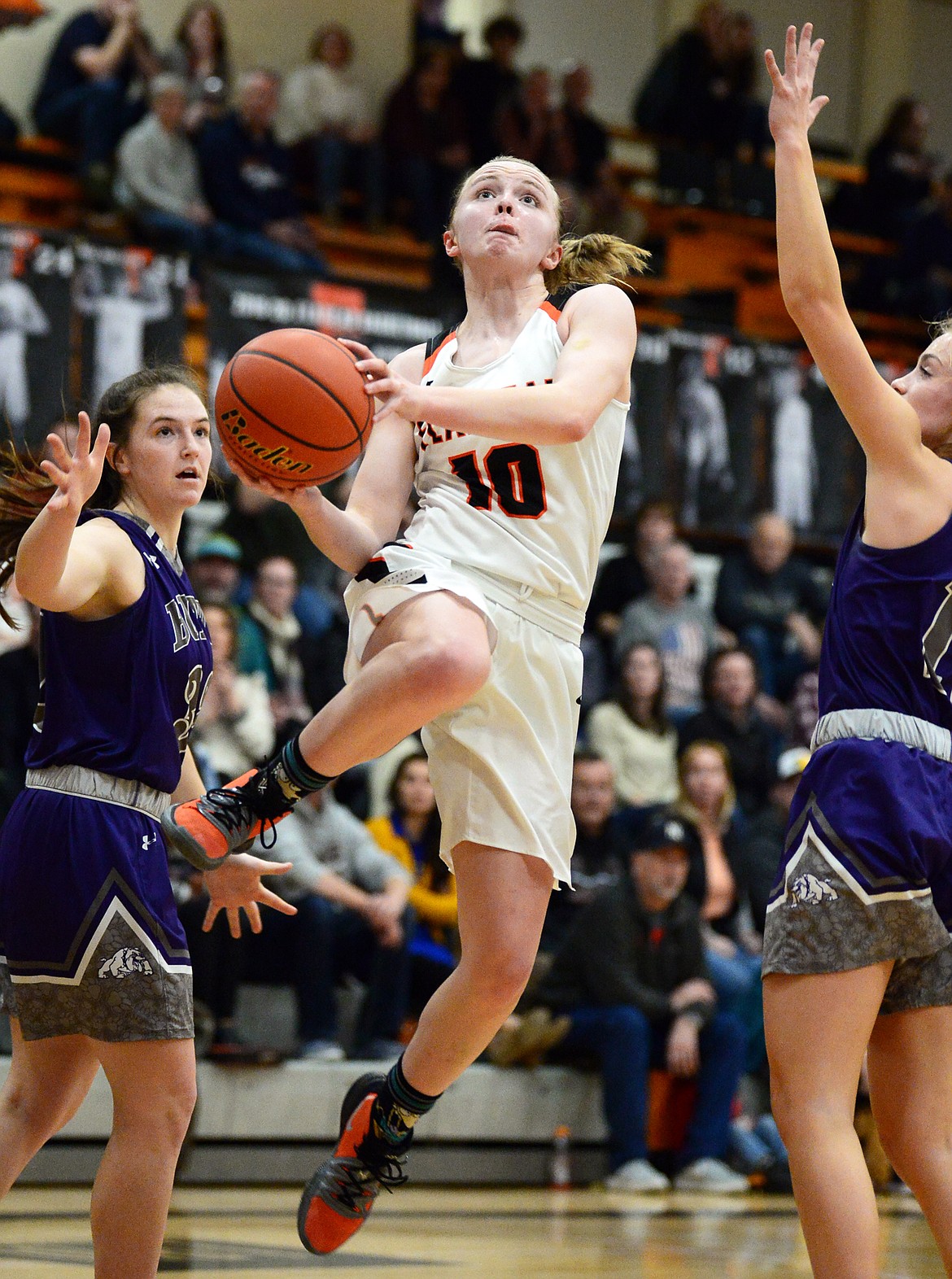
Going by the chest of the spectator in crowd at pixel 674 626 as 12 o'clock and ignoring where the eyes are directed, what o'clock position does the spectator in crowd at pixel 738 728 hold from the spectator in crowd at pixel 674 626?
the spectator in crowd at pixel 738 728 is roughly at 11 o'clock from the spectator in crowd at pixel 674 626.

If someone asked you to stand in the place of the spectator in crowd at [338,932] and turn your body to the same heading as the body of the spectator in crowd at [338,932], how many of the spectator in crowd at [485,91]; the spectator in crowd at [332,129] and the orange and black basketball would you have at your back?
2

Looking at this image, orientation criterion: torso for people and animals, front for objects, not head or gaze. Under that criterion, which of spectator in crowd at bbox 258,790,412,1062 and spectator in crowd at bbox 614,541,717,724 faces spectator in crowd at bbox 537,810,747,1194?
spectator in crowd at bbox 614,541,717,724

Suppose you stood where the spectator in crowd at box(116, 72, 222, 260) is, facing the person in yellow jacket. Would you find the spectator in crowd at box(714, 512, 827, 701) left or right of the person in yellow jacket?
left

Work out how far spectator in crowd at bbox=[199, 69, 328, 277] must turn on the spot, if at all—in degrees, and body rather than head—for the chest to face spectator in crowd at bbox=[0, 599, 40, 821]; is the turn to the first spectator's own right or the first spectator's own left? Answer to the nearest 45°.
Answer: approximately 45° to the first spectator's own right

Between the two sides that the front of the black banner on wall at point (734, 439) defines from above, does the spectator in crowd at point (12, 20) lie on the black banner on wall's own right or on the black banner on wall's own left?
on the black banner on wall's own right
